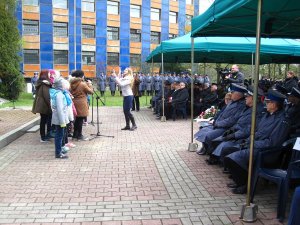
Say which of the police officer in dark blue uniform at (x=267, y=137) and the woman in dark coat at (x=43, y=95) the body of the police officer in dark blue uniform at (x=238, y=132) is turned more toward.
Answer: the woman in dark coat

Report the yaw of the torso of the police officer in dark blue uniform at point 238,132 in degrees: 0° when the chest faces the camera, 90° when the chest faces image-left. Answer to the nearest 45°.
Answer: approximately 90°

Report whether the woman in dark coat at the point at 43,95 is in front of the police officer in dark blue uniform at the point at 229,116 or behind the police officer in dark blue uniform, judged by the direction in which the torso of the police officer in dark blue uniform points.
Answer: in front

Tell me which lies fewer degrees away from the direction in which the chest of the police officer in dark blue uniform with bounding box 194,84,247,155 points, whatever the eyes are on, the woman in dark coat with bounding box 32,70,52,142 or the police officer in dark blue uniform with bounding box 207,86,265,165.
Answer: the woman in dark coat

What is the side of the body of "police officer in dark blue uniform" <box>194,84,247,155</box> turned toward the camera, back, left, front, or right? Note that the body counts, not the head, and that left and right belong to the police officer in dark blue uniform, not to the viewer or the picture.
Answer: left

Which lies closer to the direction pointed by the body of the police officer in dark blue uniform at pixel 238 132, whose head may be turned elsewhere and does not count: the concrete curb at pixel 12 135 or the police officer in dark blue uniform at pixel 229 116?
the concrete curb

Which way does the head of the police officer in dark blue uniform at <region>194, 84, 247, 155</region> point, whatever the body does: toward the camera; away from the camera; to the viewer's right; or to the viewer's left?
to the viewer's left

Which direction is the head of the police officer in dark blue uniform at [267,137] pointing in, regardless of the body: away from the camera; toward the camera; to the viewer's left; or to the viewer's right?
to the viewer's left

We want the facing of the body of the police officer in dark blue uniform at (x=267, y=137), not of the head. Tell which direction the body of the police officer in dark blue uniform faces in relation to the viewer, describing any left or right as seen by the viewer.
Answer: facing to the left of the viewer

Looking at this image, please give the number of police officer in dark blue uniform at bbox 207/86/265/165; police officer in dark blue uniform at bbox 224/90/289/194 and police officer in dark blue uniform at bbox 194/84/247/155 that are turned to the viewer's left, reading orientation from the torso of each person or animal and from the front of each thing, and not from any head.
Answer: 3

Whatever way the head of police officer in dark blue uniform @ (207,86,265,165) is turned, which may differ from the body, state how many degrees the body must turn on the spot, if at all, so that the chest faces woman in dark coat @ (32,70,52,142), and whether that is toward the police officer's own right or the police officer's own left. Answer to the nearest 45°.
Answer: approximately 45° to the police officer's own right

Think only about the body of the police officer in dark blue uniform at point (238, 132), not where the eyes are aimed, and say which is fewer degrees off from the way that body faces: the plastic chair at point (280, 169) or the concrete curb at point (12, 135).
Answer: the concrete curb
